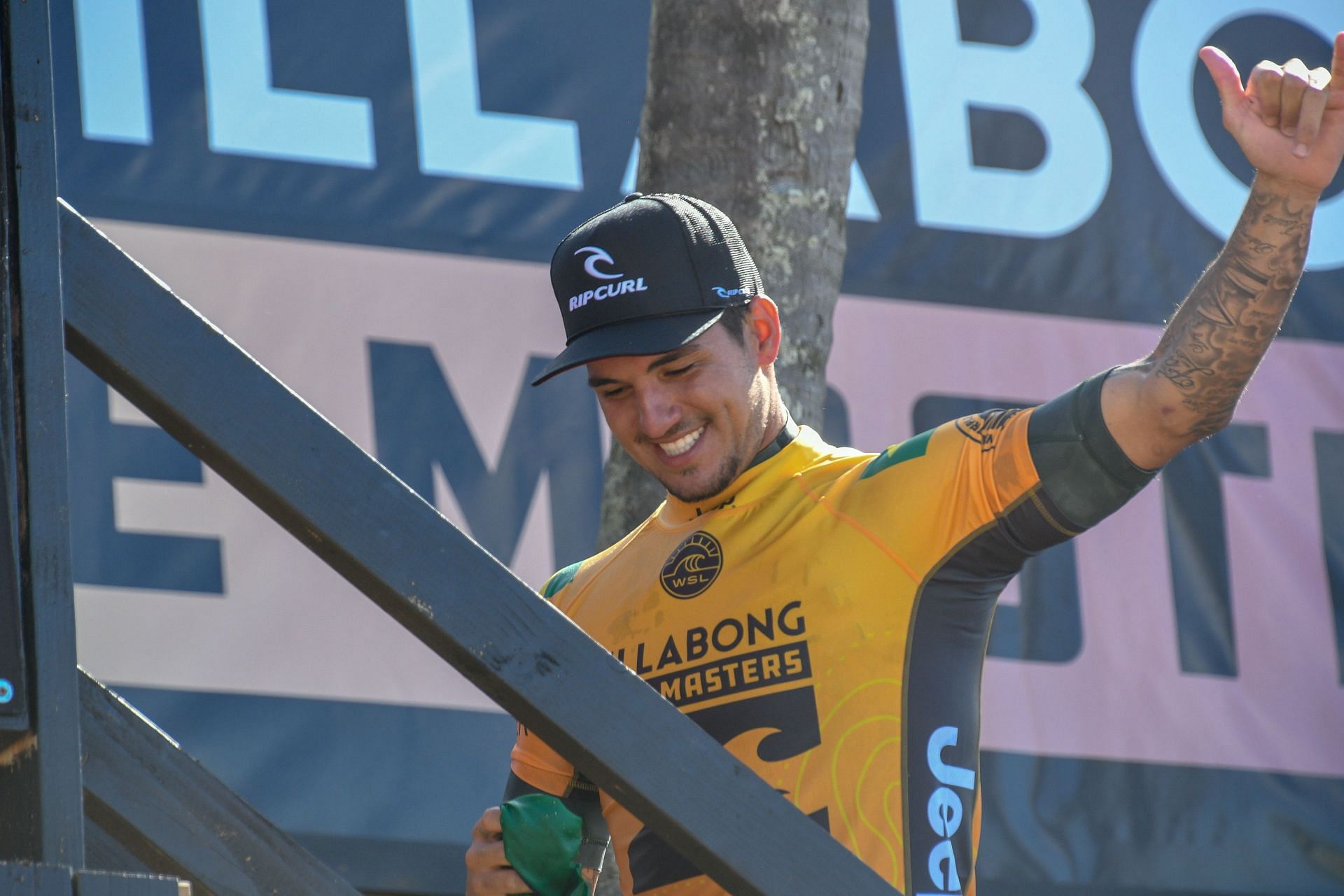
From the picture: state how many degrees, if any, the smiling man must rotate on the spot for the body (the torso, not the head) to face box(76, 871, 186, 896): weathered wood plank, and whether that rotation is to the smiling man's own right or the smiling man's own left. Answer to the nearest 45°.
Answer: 0° — they already face it

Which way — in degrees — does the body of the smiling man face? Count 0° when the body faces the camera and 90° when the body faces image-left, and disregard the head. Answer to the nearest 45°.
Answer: approximately 45°

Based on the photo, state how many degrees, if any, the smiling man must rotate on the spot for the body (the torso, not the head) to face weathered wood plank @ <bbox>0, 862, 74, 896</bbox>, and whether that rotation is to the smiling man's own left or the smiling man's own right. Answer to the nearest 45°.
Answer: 0° — they already face it

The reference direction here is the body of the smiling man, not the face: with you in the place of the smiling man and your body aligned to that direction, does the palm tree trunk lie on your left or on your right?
on your right

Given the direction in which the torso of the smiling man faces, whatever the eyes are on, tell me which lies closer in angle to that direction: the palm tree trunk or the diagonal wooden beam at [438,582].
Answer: the diagonal wooden beam

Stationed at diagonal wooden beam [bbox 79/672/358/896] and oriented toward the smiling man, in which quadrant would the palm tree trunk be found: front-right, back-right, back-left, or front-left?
front-left

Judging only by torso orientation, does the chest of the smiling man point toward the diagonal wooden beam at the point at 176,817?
yes

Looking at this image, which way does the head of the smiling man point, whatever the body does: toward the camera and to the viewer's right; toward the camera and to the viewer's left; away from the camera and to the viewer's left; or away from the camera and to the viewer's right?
toward the camera and to the viewer's left

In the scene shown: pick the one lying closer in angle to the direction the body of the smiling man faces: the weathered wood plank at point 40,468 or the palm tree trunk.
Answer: the weathered wood plank

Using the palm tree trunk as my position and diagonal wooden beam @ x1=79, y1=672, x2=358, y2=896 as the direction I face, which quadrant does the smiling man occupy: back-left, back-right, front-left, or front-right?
front-left

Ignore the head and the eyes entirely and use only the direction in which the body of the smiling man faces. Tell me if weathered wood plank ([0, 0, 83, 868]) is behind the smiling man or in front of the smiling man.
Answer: in front

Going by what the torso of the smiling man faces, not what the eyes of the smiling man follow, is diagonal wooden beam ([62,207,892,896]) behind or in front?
in front
